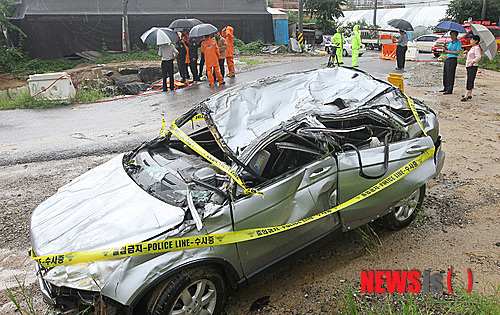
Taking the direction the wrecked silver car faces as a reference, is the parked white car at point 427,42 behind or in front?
behind

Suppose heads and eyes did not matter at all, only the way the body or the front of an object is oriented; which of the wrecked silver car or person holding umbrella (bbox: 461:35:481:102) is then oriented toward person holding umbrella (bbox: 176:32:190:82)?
person holding umbrella (bbox: 461:35:481:102)

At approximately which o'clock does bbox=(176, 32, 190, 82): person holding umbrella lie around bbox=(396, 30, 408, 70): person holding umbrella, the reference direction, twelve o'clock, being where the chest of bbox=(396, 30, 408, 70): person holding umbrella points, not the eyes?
bbox=(176, 32, 190, 82): person holding umbrella is roughly at 11 o'clock from bbox=(396, 30, 408, 70): person holding umbrella.

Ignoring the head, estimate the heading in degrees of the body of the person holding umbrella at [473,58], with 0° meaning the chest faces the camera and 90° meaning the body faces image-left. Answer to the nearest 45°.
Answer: approximately 90°

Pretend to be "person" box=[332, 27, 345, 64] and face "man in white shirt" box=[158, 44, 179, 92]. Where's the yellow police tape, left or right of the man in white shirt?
left

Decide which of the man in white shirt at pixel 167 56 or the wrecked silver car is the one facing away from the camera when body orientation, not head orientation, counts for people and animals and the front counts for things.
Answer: the man in white shirt

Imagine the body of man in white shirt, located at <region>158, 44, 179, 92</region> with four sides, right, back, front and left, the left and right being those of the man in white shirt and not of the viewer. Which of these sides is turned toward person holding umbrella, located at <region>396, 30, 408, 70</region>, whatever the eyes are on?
right

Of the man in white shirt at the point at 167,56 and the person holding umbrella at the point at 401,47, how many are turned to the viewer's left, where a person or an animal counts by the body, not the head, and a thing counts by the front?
1

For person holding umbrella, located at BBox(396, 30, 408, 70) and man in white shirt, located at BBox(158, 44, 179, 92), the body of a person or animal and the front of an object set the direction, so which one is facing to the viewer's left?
the person holding umbrella
